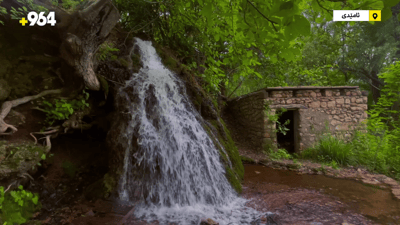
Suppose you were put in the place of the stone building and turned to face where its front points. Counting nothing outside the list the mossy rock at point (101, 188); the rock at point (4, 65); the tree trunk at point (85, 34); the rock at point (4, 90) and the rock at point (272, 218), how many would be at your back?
0

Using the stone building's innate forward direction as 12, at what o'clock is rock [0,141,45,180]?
The rock is roughly at 1 o'clock from the stone building.

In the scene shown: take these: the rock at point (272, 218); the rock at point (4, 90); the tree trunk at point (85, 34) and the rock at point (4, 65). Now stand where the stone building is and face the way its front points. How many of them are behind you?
0

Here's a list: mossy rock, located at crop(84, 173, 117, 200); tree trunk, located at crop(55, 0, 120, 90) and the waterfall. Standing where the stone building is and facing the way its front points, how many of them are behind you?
0

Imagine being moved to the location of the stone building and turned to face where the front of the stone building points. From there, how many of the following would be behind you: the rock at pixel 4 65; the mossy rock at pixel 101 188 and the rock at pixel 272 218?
0

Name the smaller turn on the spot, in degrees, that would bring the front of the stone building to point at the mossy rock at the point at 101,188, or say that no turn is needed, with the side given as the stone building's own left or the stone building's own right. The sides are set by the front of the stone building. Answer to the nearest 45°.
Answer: approximately 45° to the stone building's own right

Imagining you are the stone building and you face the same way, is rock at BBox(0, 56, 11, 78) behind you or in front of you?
in front

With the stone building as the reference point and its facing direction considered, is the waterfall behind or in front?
in front

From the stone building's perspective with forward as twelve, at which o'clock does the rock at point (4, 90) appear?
The rock is roughly at 1 o'clock from the stone building.

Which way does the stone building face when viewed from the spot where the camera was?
facing the viewer

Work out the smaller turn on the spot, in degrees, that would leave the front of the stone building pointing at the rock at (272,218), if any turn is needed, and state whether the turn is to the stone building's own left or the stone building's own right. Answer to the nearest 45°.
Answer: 0° — it already faces it
